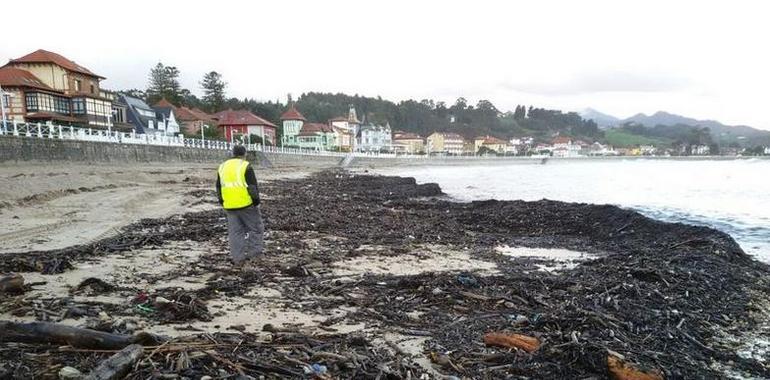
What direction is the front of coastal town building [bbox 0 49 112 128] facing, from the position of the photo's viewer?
facing the viewer and to the right of the viewer

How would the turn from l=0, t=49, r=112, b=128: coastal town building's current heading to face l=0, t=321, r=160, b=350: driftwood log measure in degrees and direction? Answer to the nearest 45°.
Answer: approximately 45° to its right

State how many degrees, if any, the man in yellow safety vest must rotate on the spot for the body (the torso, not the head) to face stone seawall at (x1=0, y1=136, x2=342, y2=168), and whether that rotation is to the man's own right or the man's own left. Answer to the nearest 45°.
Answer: approximately 45° to the man's own left

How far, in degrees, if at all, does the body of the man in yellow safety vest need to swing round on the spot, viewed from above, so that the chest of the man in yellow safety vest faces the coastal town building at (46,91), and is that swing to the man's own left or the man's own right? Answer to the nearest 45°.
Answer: approximately 45° to the man's own left

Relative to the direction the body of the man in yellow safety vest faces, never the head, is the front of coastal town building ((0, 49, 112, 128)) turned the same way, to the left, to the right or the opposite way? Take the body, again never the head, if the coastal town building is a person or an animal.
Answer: to the right

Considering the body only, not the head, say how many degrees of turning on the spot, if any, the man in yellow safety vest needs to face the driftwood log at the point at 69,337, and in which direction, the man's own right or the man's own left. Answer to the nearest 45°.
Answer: approximately 135° to the man's own right

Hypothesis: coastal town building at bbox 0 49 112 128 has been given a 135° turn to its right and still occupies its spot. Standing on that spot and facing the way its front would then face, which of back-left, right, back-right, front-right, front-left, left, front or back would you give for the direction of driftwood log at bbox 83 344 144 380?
left

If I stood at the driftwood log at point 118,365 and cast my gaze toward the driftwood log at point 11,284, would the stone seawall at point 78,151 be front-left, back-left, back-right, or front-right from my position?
front-right

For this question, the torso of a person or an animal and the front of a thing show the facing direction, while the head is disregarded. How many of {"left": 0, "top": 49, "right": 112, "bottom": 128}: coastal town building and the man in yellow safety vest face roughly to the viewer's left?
0

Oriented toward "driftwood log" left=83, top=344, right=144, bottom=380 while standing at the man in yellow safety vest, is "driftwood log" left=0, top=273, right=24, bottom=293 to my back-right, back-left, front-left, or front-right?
front-right

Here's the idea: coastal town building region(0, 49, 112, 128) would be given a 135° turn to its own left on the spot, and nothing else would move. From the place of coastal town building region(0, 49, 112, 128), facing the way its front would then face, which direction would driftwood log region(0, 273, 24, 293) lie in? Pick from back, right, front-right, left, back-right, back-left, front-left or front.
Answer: back

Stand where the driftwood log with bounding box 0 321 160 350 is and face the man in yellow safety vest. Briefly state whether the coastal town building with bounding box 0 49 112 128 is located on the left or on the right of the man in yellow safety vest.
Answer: left

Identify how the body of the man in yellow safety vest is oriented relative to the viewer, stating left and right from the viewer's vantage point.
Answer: facing away from the viewer and to the right of the viewer
